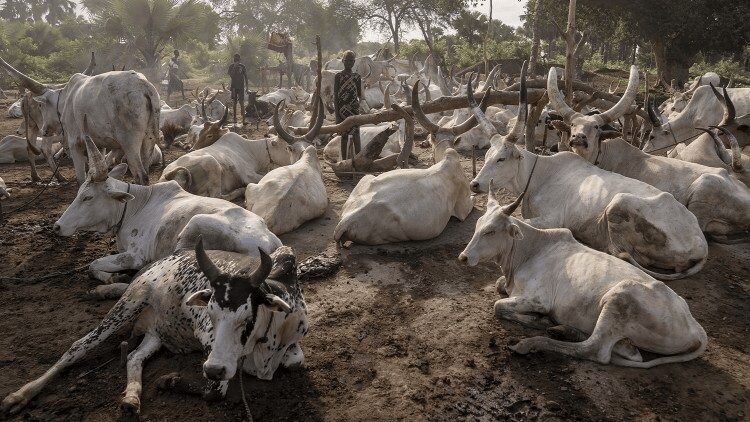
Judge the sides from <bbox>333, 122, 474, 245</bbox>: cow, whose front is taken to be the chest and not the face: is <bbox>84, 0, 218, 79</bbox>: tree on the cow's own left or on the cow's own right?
on the cow's own left

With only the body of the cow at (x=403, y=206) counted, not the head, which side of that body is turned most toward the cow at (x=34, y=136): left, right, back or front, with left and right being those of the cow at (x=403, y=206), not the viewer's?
left

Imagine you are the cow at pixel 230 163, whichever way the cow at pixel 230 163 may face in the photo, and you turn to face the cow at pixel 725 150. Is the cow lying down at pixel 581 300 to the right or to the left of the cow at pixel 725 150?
right

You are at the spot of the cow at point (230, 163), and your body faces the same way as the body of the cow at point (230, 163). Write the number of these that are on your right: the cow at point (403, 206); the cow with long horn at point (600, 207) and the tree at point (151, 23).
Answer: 2

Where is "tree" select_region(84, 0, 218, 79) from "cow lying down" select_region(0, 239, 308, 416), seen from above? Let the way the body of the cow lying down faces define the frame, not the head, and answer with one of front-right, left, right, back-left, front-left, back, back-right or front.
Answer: back-left

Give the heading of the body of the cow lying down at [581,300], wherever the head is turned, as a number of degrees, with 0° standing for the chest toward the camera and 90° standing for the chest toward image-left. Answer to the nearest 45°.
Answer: approximately 90°

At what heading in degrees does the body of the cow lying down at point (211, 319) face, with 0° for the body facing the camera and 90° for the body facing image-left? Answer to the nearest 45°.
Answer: approximately 315°

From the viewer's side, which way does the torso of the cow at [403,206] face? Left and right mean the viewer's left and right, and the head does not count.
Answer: facing away from the viewer and to the right of the viewer

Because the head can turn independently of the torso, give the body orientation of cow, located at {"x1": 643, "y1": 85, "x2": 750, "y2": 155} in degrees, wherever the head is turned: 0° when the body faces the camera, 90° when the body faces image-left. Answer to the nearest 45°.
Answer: approximately 90°
